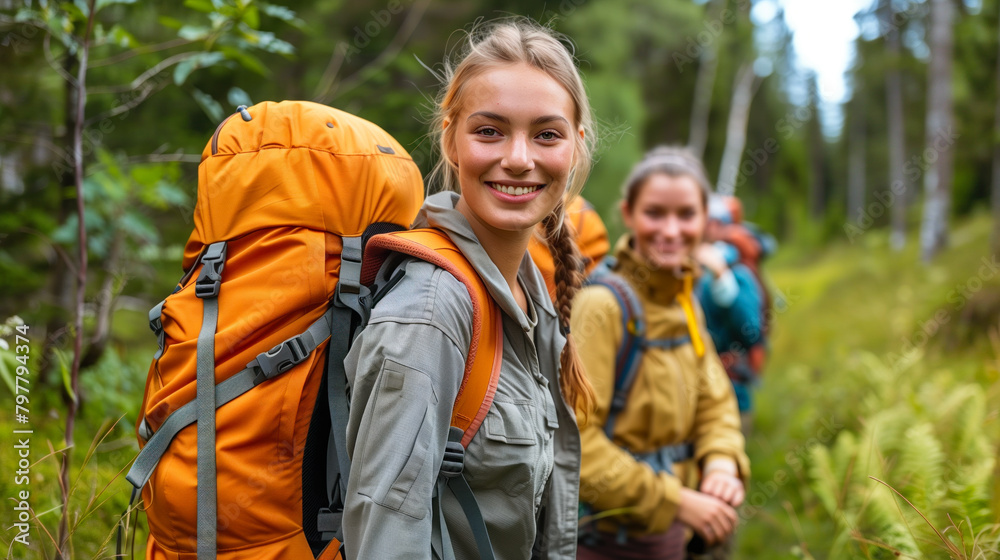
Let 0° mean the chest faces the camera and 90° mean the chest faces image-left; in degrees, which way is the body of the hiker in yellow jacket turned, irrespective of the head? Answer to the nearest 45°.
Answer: approximately 315°

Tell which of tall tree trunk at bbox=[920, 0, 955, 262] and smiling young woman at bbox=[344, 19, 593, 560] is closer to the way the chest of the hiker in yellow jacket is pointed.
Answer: the smiling young woman

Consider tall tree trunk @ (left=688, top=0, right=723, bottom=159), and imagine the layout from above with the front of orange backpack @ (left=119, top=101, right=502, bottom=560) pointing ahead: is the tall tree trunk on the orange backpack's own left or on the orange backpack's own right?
on the orange backpack's own right

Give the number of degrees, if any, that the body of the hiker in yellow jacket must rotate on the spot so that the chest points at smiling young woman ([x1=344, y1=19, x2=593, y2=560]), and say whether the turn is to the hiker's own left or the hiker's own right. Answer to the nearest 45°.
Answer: approximately 45° to the hiker's own right

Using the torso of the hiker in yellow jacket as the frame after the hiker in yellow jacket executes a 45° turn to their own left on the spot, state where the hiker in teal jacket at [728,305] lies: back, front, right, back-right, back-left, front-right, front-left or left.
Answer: left

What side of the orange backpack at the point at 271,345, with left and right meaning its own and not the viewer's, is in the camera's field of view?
left

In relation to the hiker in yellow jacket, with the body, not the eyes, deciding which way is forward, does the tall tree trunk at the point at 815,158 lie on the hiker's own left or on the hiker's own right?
on the hiker's own left

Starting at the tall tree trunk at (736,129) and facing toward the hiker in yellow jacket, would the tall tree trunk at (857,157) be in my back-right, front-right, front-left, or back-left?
back-left

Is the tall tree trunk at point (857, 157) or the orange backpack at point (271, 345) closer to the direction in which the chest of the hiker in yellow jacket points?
the orange backpack
